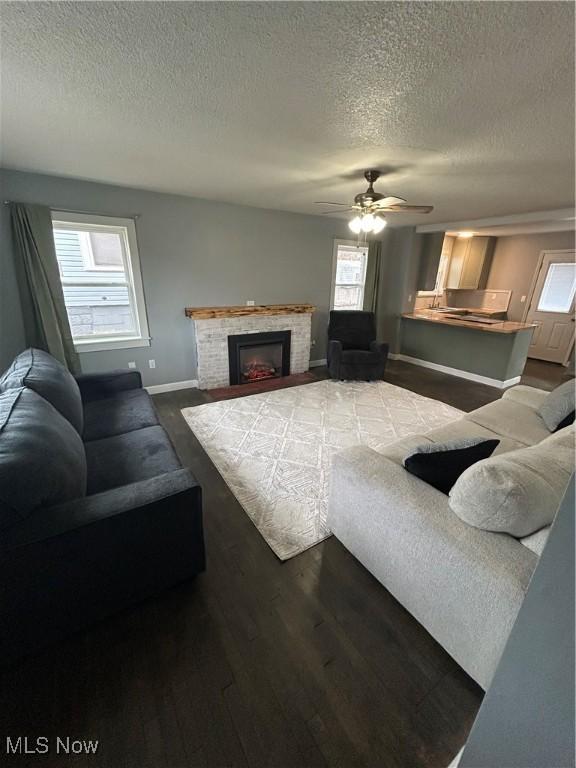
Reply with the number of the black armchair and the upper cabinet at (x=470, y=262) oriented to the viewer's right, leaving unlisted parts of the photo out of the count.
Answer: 0

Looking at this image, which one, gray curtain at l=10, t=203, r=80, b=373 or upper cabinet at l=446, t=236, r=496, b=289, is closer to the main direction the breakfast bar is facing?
the gray curtain

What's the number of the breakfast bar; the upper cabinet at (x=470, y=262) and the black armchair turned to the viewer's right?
0

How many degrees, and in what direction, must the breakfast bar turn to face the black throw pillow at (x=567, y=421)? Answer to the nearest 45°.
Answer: approximately 45° to its left

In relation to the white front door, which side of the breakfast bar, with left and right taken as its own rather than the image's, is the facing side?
back

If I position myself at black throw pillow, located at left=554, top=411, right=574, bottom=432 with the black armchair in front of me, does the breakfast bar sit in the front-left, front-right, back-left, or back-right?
front-right

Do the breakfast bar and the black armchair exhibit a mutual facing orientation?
no

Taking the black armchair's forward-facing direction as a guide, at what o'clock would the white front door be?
The white front door is roughly at 8 o'clock from the black armchair.

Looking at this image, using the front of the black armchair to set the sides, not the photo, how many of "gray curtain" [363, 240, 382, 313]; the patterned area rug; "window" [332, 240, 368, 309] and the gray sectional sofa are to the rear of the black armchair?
2

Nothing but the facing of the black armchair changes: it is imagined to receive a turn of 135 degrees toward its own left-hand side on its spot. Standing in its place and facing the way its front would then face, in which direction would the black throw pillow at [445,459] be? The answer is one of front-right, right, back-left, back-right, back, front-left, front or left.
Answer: back-right

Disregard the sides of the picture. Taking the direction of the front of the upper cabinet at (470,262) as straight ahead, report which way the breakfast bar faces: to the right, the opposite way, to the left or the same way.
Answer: the same way

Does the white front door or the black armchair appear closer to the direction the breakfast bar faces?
the black armchair

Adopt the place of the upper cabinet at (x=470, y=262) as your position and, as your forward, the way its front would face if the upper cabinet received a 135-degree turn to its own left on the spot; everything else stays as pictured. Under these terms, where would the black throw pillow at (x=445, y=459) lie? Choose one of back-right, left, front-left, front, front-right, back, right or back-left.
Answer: right

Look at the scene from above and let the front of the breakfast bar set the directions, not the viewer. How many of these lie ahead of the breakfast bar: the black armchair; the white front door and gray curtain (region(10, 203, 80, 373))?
2

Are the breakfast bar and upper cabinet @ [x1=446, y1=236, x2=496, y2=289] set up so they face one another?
no

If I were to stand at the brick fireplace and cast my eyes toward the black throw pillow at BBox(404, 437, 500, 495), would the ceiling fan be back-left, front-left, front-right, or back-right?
front-left

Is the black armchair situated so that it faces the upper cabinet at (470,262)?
no

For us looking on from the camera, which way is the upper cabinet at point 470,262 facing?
facing the viewer and to the left of the viewer

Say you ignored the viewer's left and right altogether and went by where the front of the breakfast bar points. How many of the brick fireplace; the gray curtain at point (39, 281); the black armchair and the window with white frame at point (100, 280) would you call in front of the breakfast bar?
4

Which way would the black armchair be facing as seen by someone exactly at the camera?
facing the viewer

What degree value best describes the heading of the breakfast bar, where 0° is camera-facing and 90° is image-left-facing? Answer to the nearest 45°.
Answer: approximately 45°

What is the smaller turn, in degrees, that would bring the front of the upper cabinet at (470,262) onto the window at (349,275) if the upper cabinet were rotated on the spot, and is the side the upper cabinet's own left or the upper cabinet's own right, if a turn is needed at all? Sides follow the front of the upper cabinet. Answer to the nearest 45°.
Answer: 0° — it already faces it
